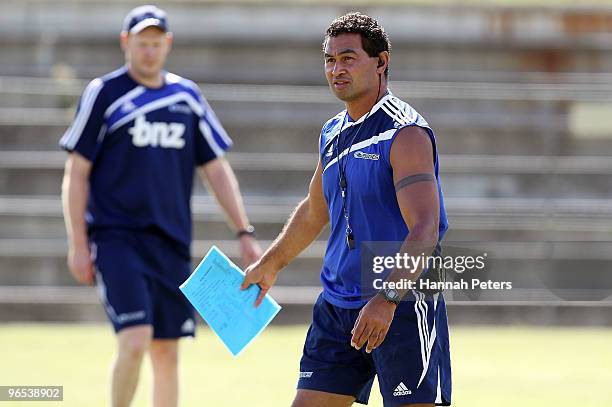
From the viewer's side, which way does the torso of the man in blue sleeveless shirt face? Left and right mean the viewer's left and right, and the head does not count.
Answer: facing the viewer and to the left of the viewer

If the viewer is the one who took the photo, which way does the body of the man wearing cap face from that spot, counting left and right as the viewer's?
facing the viewer

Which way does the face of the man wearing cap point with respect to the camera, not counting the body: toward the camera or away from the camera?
toward the camera
